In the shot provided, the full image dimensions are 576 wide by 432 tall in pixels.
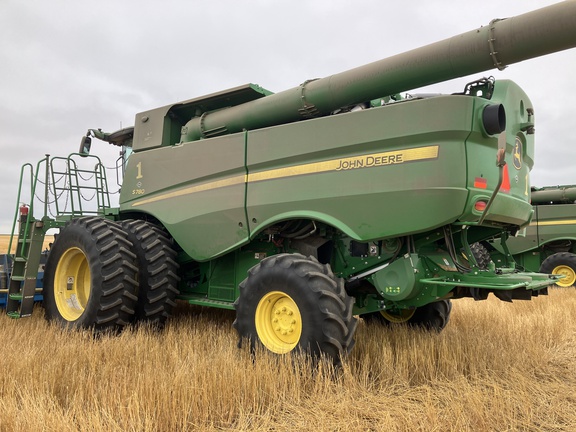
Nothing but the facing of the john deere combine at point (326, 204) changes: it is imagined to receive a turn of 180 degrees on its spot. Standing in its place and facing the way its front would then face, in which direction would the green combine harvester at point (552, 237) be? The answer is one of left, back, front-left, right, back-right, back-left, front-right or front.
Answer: left

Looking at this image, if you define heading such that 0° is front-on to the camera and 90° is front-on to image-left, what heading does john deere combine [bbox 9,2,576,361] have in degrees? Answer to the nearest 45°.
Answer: approximately 135°
